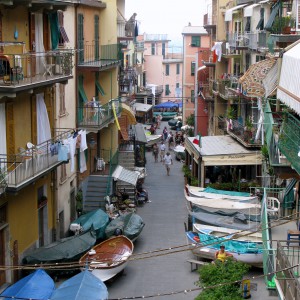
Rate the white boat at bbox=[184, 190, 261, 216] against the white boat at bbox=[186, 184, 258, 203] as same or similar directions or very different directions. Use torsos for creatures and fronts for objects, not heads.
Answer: same or similar directions

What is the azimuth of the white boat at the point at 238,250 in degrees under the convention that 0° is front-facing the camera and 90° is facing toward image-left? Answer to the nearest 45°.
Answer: approximately 90°

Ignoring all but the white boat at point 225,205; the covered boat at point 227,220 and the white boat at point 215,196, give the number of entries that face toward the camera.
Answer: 0

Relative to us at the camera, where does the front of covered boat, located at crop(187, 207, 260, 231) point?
facing to the left of the viewer

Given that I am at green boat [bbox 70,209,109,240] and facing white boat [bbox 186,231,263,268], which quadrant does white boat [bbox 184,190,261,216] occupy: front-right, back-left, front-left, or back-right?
front-left

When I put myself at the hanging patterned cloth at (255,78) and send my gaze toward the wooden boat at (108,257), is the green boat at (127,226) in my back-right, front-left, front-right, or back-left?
front-right

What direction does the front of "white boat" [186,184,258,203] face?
to the viewer's left

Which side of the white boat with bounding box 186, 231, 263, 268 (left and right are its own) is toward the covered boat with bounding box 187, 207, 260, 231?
right

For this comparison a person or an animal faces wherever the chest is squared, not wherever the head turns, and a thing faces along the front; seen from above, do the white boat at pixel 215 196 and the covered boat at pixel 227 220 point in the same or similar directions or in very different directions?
same or similar directions

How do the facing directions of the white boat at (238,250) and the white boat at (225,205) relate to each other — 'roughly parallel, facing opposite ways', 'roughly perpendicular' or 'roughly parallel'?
roughly parallel

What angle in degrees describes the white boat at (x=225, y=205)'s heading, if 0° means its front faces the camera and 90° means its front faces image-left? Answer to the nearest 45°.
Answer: approximately 90°

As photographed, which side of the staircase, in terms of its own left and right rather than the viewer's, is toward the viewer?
front

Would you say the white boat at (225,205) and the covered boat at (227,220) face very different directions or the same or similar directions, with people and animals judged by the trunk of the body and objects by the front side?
same or similar directions

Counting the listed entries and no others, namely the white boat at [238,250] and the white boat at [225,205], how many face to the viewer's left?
2

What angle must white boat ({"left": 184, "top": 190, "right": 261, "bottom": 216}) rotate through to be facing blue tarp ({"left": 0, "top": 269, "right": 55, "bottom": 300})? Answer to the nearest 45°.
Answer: approximately 45° to its left
